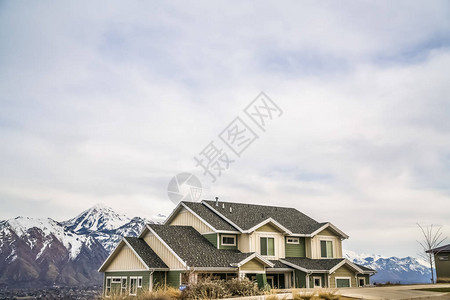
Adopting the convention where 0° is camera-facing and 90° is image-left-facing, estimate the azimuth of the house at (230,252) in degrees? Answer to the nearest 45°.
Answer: approximately 315°

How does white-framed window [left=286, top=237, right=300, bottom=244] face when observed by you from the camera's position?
facing the viewer
